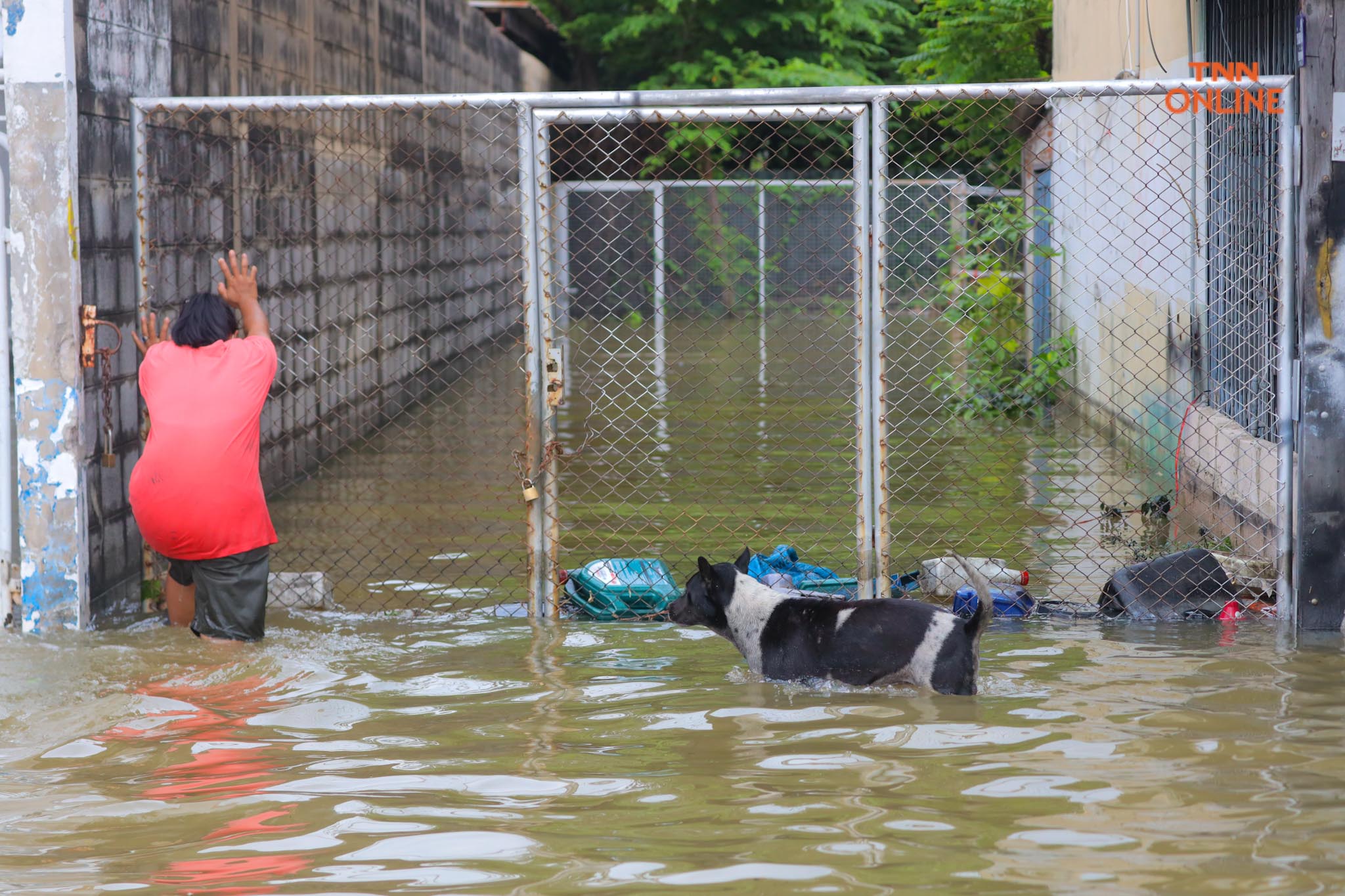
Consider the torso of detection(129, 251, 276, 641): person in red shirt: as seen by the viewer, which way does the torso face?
away from the camera

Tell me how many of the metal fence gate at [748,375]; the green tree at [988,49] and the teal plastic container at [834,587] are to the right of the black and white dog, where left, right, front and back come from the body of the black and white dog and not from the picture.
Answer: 3

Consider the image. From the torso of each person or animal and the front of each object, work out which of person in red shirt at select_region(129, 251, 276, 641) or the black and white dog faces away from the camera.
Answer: the person in red shirt

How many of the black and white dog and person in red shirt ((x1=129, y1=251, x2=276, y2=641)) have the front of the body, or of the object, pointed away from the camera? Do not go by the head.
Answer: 1

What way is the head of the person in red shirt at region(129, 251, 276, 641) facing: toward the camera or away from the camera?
away from the camera

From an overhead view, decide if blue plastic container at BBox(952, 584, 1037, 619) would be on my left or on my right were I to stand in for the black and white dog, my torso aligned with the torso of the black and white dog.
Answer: on my right

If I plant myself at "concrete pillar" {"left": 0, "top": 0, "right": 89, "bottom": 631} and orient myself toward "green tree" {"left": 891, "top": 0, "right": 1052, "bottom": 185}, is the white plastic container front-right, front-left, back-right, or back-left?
front-right

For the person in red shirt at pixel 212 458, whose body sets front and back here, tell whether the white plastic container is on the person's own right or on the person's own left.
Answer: on the person's own right

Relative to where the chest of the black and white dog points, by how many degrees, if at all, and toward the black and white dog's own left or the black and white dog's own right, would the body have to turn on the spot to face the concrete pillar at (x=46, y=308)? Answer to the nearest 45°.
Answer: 0° — it already faces it

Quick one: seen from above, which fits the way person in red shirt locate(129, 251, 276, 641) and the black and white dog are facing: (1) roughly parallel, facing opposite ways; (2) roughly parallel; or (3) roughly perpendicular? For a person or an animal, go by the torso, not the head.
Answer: roughly perpendicular

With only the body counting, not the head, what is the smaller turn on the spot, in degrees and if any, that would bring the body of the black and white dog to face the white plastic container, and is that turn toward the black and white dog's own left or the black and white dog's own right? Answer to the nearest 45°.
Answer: approximately 90° to the black and white dog's own right

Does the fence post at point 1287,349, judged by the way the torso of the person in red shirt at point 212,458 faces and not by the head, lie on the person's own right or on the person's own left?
on the person's own right

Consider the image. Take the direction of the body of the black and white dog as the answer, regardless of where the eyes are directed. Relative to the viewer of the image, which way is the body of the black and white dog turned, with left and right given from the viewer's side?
facing to the left of the viewer
